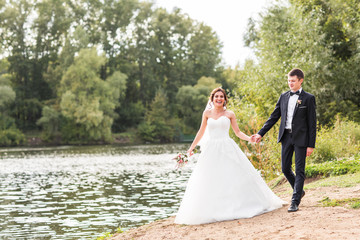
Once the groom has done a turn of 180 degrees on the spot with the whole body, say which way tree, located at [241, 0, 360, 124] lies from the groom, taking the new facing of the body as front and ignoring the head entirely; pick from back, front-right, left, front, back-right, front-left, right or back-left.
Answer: front-left

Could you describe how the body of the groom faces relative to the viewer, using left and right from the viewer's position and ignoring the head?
facing the viewer and to the left of the viewer

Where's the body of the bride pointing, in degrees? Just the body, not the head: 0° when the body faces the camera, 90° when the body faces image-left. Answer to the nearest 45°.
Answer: approximately 0°

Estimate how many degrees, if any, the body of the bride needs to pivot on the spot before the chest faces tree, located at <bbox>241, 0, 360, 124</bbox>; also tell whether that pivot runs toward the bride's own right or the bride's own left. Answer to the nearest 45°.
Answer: approximately 180°

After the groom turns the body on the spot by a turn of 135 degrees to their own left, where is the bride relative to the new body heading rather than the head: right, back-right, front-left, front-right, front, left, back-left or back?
back
